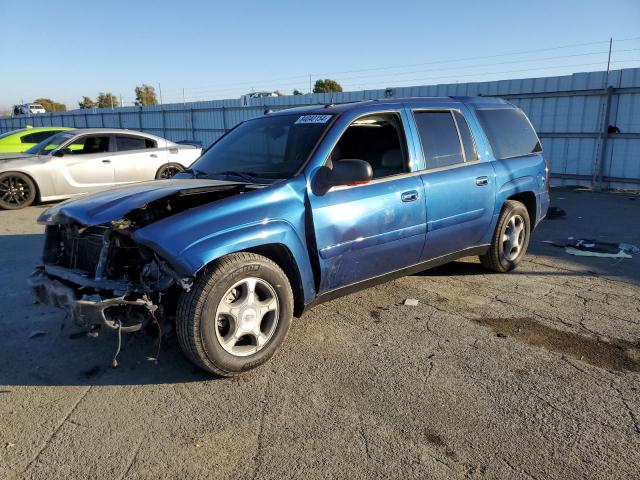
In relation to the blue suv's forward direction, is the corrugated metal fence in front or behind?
behind

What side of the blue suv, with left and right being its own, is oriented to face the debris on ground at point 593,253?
back

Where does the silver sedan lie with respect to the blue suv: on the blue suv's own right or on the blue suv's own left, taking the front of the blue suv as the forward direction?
on the blue suv's own right

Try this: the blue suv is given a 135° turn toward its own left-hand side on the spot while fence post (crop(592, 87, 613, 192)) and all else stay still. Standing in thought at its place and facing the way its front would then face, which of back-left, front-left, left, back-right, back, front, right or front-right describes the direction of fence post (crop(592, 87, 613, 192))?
front-left

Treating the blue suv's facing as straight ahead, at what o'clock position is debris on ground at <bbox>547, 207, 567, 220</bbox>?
The debris on ground is roughly at 6 o'clock from the blue suv.

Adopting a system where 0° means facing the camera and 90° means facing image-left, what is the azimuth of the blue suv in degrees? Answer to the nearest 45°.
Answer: approximately 45°

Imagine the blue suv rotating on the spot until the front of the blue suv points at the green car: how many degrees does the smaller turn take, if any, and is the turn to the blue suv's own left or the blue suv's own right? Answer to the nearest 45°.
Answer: approximately 90° to the blue suv's own right

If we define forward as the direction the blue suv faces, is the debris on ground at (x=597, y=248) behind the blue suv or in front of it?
behind
